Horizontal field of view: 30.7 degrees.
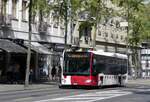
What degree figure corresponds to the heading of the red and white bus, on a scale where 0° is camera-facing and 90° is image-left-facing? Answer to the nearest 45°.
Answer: approximately 45°
